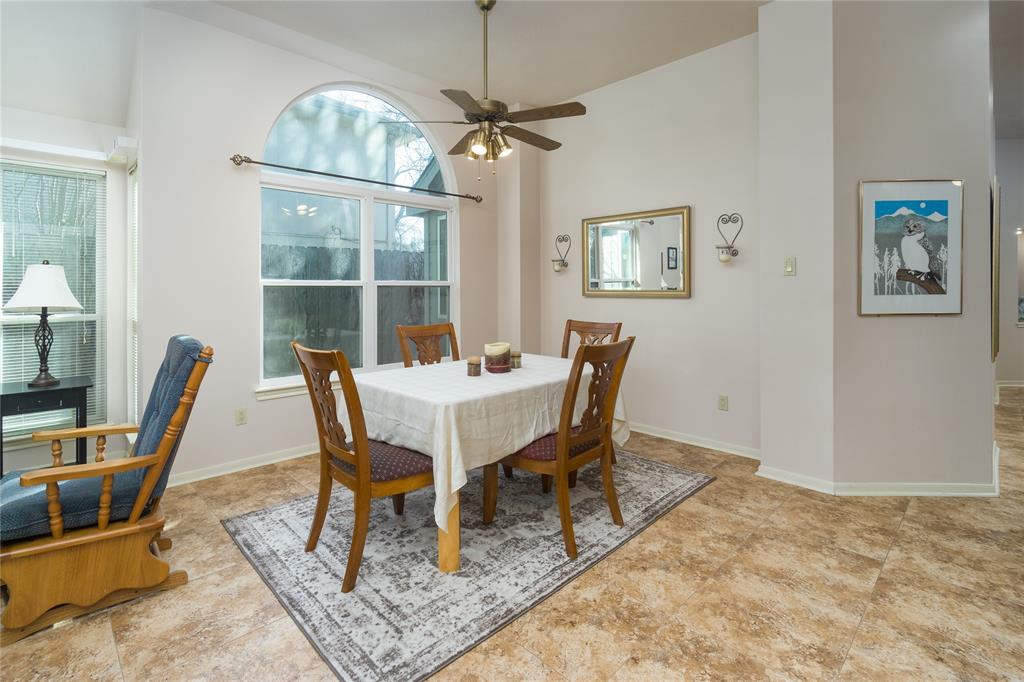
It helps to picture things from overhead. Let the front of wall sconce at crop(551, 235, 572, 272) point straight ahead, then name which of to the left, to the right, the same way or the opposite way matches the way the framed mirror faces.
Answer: the same way

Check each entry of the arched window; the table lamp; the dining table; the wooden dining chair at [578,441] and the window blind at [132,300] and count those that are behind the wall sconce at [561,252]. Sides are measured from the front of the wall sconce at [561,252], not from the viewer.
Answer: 0

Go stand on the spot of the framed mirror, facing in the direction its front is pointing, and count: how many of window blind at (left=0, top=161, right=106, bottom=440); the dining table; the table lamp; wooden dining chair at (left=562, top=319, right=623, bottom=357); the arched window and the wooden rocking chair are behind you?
0

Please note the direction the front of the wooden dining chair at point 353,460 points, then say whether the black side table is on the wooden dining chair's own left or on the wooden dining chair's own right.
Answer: on the wooden dining chair's own left

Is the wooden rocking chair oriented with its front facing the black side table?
no

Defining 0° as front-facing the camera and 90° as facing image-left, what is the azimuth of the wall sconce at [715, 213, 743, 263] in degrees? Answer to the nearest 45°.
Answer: approximately 45°

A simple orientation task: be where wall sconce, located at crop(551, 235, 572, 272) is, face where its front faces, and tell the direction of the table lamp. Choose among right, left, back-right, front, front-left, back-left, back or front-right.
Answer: front

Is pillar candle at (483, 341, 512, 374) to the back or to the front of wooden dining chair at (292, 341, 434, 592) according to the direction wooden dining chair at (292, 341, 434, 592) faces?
to the front

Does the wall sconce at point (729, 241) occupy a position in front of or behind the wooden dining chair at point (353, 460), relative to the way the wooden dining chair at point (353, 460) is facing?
in front

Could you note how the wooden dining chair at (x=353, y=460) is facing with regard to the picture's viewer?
facing away from the viewer and to the right of the viewer

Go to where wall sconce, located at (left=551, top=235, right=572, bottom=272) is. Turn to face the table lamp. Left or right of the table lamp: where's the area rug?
left

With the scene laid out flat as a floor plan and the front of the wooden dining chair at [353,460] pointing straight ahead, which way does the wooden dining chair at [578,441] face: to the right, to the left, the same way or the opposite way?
to the left

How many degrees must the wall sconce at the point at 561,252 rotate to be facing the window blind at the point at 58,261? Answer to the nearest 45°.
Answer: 0° — it already faces it

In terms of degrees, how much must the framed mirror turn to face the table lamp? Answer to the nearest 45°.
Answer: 0° — it already faces it
